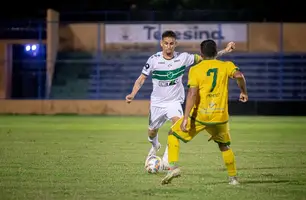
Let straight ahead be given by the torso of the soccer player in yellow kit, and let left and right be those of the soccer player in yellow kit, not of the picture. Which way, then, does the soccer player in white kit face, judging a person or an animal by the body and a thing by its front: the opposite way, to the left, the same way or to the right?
the opposite way

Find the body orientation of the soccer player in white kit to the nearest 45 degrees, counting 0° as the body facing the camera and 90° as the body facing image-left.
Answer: approximately 0°

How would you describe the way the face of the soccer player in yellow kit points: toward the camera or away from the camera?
away from the camera

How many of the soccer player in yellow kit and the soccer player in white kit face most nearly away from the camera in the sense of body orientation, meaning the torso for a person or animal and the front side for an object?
1

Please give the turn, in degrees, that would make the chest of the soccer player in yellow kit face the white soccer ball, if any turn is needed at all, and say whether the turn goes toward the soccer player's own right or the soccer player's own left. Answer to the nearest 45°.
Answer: approximately 45° to the soccer player's own left

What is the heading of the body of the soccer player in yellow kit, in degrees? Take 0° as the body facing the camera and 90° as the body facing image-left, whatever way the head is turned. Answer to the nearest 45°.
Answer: approximately 180°
